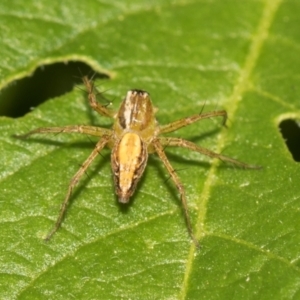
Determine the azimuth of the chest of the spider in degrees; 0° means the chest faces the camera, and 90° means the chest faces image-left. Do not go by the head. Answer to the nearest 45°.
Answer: approximately 180°
